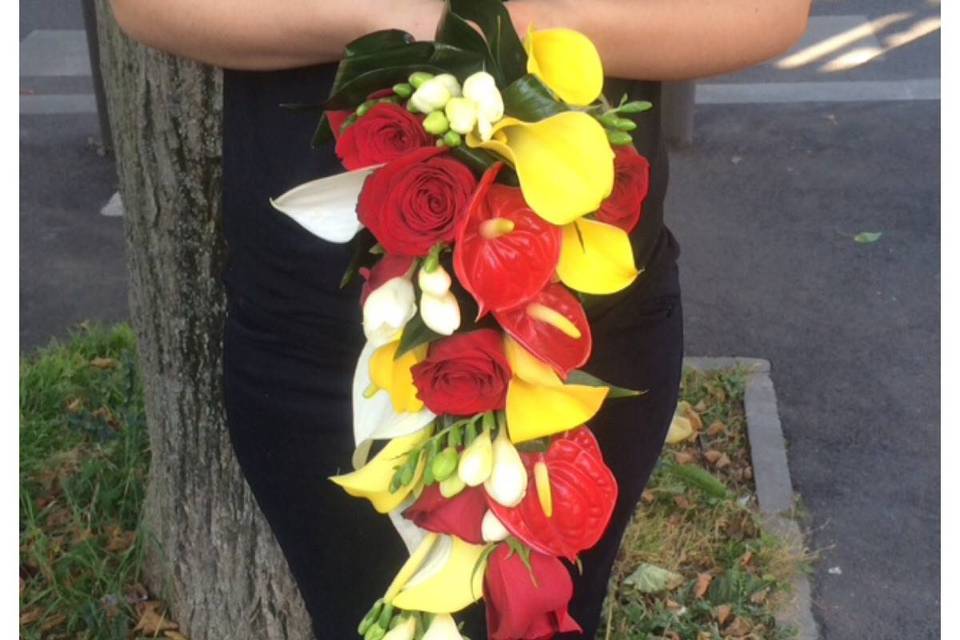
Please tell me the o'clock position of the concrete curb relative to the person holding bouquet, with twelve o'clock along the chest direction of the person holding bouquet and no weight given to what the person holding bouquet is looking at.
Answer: The concrete curb is roughly at 7 o'clock from the person holding bouquet.

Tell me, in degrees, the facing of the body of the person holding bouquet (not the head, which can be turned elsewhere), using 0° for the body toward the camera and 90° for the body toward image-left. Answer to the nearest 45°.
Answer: approximately 0°

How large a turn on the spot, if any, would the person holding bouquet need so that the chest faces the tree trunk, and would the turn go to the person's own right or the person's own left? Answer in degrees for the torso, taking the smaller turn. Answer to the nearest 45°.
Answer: approximately 135° to the person's own right

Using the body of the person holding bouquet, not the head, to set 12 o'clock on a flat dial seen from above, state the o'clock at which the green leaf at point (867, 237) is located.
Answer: The green leaf is roughly at 7 o'clock from the person holding bouquet.

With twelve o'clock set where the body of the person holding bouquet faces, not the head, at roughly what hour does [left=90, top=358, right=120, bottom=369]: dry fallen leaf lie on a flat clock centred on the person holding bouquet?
The dry fallen leaf is roughly at 5 o'clock from the person holding bouquet.

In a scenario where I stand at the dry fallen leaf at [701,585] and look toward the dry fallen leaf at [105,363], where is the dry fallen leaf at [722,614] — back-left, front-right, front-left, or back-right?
back-left
